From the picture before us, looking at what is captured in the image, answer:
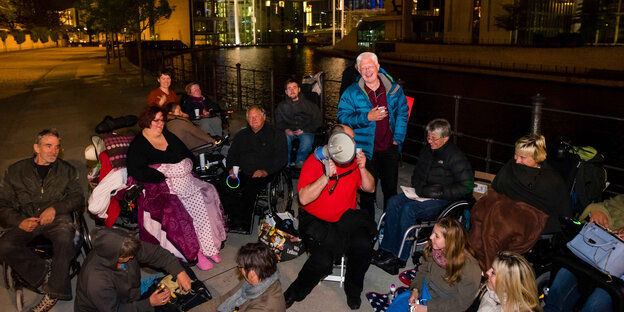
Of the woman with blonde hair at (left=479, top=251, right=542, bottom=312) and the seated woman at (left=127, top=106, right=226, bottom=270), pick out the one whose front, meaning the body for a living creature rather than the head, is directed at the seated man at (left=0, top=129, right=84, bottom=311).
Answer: the woman with blonde hair

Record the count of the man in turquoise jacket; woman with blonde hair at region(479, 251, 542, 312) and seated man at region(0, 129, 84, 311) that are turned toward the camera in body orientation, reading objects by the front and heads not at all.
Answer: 2

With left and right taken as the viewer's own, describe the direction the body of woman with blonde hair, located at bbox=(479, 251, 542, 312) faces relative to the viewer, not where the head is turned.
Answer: facing to the left of the viewer

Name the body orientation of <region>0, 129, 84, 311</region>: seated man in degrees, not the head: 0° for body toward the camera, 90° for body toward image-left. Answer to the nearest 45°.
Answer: approximately 0°

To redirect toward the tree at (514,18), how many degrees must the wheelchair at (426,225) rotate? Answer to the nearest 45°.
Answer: approximately 135° to its right

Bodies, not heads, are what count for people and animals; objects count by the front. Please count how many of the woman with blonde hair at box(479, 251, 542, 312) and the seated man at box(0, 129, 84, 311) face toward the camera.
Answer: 1

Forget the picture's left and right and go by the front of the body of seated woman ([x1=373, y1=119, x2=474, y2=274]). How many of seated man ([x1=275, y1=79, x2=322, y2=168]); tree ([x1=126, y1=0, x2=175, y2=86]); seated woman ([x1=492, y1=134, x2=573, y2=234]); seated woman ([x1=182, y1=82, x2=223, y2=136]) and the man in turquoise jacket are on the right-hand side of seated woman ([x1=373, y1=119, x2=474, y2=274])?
4

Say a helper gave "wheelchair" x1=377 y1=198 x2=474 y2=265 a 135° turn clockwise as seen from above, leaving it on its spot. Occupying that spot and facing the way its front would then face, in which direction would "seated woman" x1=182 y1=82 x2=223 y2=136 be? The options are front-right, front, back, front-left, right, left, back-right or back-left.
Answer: front-left
